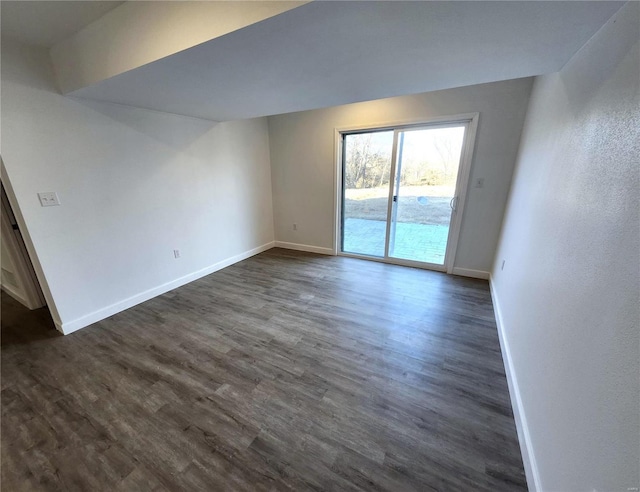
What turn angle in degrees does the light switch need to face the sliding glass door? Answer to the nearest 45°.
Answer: approximately 45° to its left
